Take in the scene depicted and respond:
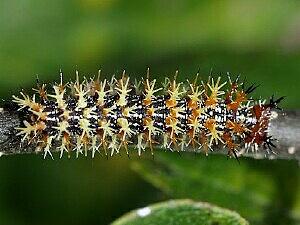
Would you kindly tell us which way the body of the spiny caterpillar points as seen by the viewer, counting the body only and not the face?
to the viewer's right
